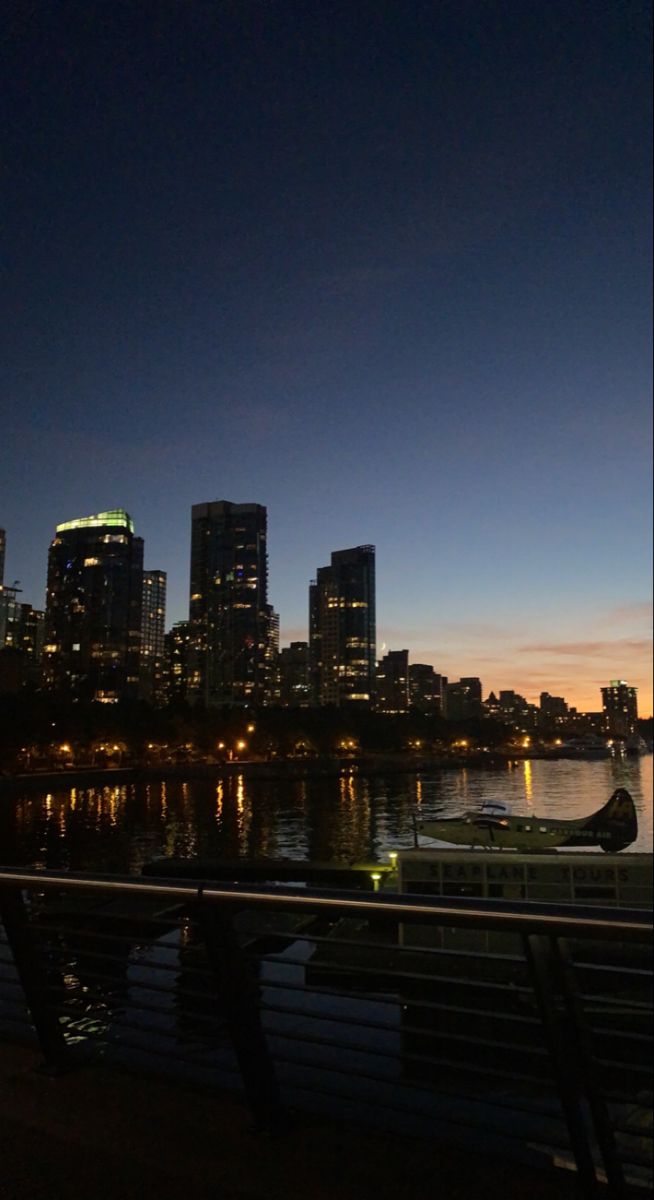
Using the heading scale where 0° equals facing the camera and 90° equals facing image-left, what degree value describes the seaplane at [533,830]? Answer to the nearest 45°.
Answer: approximately 90°
